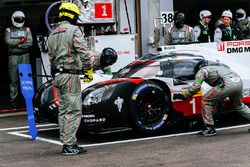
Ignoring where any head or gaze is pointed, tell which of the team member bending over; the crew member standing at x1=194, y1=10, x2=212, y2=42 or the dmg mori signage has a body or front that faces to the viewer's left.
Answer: the team member bending over

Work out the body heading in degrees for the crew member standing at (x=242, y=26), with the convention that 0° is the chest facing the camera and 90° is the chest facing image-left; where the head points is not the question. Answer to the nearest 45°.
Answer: approximately 45°

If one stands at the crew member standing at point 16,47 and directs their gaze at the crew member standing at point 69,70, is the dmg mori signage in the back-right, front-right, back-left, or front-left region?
front-left

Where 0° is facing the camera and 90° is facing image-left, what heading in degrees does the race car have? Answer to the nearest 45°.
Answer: approximately 45°

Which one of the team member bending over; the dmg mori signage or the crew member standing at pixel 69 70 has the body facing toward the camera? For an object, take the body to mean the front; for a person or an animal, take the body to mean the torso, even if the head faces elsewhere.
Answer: the dmg mori signage

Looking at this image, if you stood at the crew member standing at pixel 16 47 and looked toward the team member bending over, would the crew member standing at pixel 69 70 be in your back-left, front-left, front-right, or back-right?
front-right

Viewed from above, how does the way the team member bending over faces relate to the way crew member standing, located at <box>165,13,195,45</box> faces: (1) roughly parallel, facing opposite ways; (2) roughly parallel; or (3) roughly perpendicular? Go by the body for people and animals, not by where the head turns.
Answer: roughly perpendicular

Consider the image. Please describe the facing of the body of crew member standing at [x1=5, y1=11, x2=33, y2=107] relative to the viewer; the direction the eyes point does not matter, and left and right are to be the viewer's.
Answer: facing the viewer

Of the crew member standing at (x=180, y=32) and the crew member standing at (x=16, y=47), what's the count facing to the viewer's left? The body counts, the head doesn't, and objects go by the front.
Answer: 0

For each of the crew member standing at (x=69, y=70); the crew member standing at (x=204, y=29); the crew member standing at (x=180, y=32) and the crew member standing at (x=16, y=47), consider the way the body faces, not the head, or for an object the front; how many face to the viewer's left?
0

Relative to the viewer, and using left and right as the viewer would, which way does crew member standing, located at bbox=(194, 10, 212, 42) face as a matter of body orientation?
facing the viewer and to the right of the viewer

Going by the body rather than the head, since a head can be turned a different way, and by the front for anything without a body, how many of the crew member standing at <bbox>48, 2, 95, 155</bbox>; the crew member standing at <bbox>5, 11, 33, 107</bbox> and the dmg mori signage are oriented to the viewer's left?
0

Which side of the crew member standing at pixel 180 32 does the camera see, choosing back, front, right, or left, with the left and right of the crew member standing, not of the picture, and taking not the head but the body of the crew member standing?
front

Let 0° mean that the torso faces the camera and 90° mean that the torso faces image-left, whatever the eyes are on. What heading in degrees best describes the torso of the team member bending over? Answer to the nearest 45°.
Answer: approximately 90°

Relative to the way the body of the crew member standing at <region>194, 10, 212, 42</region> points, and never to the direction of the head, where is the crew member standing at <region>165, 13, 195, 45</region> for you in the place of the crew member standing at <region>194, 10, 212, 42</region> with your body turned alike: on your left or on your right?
on your right

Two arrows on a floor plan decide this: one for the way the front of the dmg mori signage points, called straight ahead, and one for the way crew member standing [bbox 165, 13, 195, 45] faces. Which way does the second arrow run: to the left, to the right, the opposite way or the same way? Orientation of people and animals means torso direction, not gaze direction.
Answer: the same way
